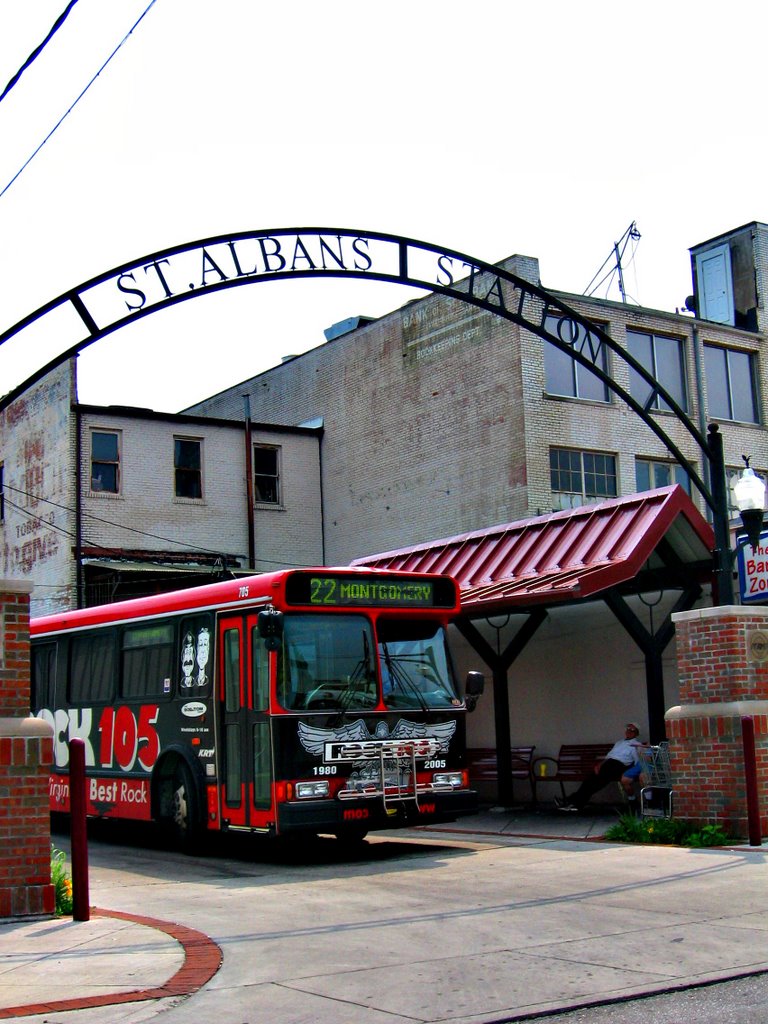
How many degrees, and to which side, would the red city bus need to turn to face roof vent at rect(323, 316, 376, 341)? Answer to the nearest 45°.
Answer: approximately 135° to its left

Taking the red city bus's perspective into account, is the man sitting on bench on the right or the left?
on its left

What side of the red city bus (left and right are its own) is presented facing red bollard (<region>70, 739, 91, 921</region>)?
right

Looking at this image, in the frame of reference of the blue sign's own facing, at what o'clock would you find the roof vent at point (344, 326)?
The roof vent is roughly at 5 o'clock from the blue sign.

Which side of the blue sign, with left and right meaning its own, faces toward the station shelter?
right

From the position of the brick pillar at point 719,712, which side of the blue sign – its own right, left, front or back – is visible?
front

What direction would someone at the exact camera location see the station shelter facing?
facing the viewer and to the left of the viewer

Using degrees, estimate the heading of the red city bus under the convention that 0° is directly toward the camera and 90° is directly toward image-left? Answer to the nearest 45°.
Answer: approximately 315°

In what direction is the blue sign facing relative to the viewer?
toward the camera

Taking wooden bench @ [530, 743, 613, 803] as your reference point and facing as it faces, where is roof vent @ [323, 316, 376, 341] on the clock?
The roof vent is roughly at 4 o'clock from the wooden bench.

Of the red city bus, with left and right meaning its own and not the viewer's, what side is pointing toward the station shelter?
left

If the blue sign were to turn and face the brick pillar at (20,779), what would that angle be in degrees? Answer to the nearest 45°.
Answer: approximately 45° to its right
